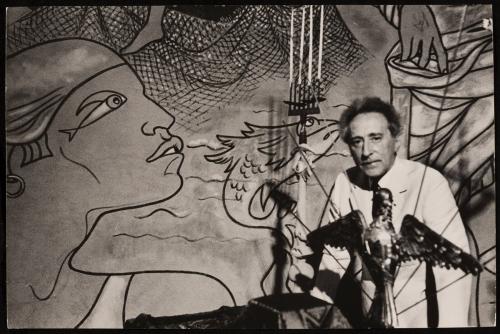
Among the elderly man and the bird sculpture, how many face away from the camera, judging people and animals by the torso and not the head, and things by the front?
0

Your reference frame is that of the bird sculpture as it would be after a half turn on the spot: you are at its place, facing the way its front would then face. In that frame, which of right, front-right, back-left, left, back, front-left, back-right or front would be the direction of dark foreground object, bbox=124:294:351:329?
left

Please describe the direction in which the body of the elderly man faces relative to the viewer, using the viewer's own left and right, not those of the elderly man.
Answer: facing the viewer and to the left of the viewer

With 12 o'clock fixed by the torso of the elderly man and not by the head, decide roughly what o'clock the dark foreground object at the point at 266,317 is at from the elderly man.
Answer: The dark foreground object is roughly at 1 o'clock from the elderly man.

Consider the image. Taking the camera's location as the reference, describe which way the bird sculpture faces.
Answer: facing the viewer
